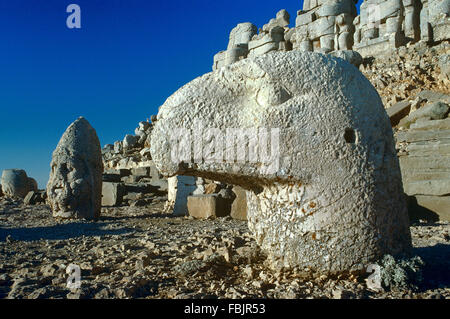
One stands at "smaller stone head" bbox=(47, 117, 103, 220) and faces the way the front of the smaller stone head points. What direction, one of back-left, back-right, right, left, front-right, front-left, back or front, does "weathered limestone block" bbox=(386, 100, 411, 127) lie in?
back-left

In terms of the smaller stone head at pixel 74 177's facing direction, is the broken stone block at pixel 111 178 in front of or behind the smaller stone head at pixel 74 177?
behind

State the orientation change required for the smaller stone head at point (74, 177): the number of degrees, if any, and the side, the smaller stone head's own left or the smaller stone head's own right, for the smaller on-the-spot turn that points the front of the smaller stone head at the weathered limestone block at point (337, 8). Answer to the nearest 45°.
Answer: approximately 180°

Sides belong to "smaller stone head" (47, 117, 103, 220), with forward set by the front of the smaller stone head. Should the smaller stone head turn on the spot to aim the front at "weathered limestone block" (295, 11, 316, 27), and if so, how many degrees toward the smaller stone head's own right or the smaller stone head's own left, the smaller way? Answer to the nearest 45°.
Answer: approximately 180°

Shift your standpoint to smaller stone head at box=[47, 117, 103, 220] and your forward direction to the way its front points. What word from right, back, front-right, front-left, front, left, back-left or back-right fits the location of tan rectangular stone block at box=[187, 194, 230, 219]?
back-left

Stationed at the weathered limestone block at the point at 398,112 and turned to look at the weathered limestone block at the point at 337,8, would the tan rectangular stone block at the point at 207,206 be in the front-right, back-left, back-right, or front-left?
back-left

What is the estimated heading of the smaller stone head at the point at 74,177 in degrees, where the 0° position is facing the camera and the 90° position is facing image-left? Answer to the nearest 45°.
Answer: approximately 45°
